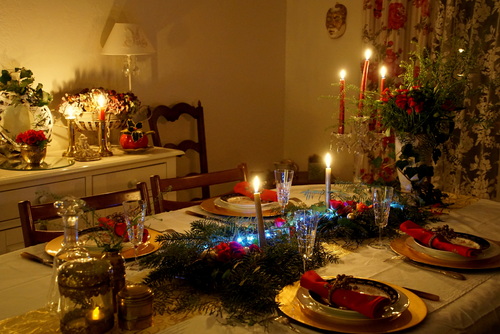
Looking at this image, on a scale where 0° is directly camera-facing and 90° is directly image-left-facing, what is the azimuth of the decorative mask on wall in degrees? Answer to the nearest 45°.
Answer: approximately 45°

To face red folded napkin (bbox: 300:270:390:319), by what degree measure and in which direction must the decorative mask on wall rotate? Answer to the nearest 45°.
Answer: approximately 45° to its left

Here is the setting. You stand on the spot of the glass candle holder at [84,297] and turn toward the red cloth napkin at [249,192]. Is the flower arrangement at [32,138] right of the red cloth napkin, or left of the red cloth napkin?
left

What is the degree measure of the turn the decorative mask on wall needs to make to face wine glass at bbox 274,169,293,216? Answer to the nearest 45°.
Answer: approximately 45° to its left

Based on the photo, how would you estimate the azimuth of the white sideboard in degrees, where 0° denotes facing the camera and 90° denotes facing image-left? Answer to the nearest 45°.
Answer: approximately 315°

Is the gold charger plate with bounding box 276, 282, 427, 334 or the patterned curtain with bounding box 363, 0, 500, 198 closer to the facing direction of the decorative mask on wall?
the gold charger plate
